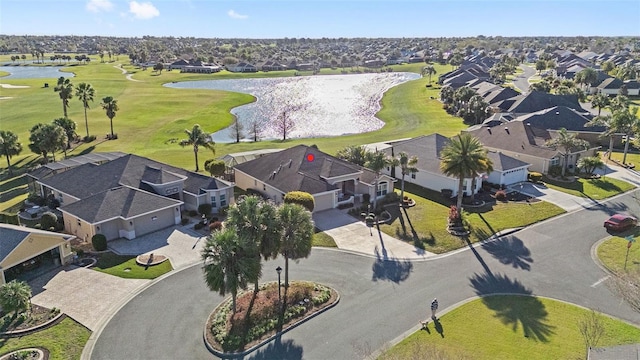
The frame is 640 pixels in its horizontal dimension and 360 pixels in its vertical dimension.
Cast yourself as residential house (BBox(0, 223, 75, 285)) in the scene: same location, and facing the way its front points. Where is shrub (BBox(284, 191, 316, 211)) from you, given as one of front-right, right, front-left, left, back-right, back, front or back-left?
front-left

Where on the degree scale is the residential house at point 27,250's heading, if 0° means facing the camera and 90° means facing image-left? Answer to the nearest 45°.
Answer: approximately 315°

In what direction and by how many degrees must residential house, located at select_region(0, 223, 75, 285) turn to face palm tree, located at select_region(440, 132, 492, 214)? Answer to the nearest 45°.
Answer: approximately 45° to its left

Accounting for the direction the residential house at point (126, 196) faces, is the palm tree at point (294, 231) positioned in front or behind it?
in front

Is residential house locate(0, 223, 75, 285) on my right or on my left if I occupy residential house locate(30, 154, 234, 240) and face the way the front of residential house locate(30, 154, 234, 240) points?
on my right

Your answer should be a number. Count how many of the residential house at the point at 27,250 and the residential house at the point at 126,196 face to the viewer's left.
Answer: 0

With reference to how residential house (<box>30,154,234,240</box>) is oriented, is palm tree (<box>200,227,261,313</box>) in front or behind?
in front

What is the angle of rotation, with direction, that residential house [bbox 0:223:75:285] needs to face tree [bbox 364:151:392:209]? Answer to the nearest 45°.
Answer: approximately 45° to its left

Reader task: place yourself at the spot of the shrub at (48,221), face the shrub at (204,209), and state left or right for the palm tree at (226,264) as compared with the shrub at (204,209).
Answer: right

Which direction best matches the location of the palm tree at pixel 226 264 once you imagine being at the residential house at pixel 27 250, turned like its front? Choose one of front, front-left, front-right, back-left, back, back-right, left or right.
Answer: front

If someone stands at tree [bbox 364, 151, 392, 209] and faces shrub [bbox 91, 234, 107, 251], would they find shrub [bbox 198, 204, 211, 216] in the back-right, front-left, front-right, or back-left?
front-right

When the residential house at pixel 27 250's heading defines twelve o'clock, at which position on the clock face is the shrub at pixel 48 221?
The shrub is roughly at 8 o'clock from the residential house.

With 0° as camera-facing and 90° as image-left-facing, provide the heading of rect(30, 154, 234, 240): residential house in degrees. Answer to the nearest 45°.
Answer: approximately 315°

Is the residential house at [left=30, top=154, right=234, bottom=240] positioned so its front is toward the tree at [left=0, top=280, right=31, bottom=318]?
no

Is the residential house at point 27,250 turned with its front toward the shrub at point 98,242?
no
